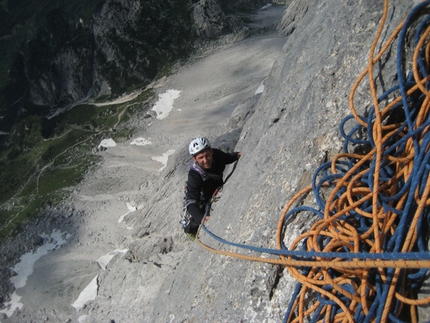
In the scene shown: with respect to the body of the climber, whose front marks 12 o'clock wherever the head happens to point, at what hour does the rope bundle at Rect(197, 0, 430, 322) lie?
The rope bundle is roughly at 1 o'clock from the climber.

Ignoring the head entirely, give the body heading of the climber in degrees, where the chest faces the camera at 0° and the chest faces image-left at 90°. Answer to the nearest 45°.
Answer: approximately 315°
